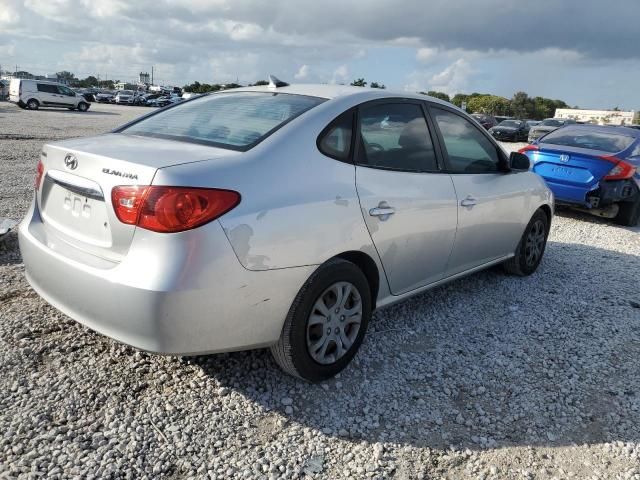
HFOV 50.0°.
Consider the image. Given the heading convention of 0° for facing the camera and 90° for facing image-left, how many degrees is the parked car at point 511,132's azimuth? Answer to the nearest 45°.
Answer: approximately 45°

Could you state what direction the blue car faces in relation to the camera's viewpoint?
facing away from the viewer and to the right of the viewer

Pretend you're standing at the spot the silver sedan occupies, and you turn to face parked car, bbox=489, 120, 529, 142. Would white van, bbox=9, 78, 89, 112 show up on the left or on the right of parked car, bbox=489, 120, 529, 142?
left

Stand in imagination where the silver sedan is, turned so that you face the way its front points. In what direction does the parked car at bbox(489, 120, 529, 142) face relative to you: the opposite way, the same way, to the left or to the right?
the opposite way

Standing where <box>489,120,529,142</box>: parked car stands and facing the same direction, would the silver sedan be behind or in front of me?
in front

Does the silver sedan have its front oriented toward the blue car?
yes

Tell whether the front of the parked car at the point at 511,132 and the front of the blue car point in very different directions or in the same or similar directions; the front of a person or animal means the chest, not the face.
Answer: very different directions

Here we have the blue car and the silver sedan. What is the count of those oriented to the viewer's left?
0

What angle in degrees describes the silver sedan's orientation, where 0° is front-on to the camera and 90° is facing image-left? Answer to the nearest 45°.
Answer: approximately 225°

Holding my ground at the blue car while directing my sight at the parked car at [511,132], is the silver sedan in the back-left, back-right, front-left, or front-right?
back-left

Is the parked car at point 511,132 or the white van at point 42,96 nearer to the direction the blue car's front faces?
the parked car
